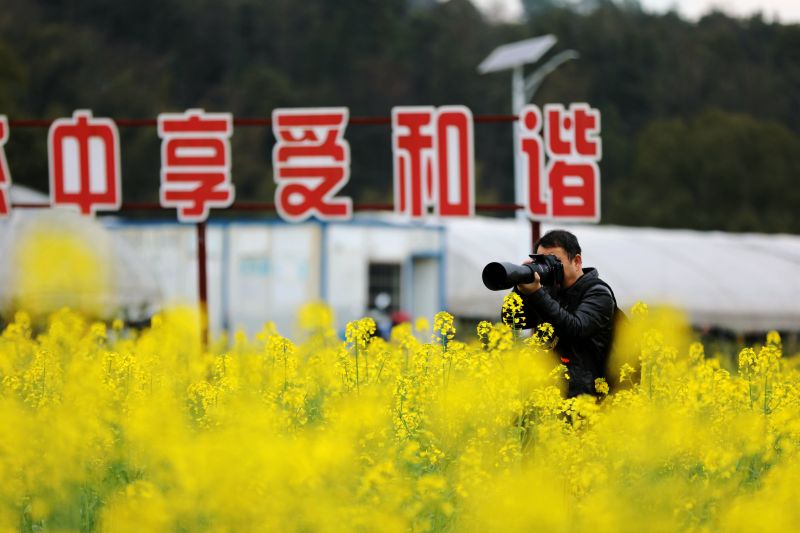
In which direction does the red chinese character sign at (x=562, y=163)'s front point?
toward the camera

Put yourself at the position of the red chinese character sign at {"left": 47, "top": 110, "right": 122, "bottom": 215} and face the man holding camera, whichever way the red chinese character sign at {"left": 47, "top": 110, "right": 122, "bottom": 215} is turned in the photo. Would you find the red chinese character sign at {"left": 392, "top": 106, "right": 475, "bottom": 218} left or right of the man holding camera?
left

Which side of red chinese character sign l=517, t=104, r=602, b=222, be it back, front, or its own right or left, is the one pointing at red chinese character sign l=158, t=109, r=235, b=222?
right

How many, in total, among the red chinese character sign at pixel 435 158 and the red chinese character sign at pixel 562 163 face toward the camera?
2

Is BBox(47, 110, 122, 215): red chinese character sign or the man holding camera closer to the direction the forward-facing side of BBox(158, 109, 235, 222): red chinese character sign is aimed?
the man holding camera

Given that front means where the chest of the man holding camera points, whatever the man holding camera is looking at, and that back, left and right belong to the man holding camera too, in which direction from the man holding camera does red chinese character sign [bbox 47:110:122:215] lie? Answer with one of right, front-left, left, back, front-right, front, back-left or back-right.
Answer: right

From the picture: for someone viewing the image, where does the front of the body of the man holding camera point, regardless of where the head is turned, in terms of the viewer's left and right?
facing the viewer and to the left of the viewer

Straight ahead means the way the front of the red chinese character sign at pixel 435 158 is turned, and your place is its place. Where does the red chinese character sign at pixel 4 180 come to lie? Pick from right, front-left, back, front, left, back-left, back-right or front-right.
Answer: right

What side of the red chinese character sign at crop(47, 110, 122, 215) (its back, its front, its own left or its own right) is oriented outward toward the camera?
front

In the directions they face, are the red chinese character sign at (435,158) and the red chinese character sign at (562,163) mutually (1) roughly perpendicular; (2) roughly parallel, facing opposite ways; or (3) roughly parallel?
roughly parallel

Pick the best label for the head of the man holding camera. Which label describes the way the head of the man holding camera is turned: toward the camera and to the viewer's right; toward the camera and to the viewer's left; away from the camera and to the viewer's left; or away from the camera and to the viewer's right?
toward the camera and to the viewer's left

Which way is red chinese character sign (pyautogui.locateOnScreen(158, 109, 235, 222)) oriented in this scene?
toward the camera

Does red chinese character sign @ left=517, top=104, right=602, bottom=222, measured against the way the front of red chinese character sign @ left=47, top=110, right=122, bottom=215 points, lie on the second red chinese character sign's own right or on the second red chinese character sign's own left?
on the second red chinese character sign's own left

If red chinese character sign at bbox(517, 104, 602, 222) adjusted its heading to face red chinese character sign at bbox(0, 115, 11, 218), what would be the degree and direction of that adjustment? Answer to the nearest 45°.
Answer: approximately 90° to its right
